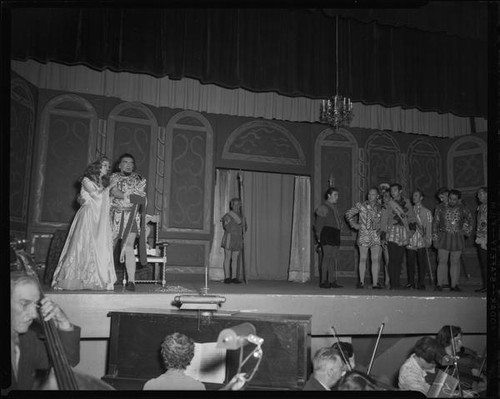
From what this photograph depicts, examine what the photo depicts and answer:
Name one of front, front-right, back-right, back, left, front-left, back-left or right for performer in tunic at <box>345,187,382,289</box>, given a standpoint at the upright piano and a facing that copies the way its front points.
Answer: back-left

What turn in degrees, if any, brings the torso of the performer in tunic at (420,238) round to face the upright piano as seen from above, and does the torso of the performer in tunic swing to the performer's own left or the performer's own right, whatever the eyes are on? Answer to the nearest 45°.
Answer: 0° — they already face it

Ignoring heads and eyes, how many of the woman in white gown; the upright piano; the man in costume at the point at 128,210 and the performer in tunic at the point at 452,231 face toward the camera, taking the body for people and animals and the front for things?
3

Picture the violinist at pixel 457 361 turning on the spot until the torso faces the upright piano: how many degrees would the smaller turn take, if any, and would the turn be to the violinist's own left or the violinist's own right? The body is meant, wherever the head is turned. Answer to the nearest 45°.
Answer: approximately 180°

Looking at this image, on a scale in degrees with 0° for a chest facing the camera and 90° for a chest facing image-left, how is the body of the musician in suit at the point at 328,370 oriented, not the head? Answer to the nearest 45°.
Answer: approximately 225°

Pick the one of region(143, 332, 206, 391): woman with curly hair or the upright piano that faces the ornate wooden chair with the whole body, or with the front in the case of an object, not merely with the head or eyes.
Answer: the woman with curly hair

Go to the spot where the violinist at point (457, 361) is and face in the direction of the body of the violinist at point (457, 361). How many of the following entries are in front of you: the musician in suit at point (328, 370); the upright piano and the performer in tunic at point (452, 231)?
2

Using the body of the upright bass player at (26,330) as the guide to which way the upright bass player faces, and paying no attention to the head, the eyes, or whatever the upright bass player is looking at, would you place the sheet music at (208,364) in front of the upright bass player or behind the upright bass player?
in front

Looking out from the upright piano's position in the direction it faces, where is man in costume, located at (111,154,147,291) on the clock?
The man in costume is roughly at 5 o'clock from the upright piano.

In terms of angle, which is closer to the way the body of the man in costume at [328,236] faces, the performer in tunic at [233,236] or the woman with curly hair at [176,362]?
the woman with curly hair
